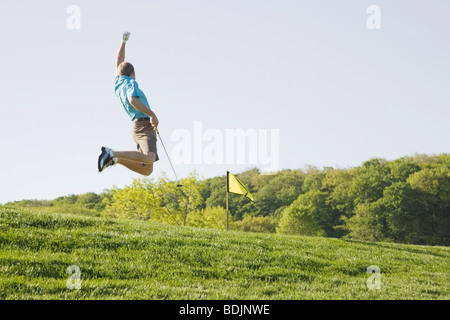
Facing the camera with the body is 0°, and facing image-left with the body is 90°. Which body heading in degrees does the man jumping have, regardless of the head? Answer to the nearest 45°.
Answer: approximately 225°

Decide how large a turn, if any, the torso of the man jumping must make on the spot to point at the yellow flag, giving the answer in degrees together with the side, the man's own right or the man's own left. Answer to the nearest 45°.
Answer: approximately 45° to the man's own left
